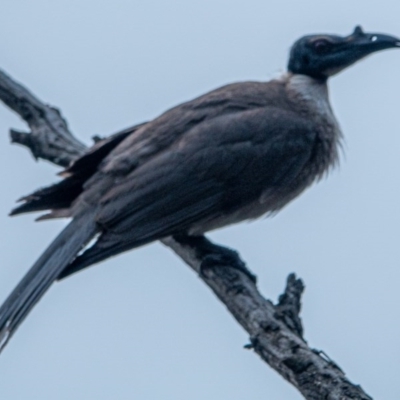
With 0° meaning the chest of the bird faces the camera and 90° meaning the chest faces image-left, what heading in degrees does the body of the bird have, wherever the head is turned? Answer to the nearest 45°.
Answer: approximately 270°
